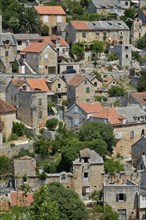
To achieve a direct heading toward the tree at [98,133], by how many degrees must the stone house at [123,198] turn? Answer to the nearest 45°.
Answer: approximately 180°

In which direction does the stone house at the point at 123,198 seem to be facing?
toward the camera

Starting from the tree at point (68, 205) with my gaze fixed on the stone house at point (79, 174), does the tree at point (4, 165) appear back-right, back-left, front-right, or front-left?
front-left

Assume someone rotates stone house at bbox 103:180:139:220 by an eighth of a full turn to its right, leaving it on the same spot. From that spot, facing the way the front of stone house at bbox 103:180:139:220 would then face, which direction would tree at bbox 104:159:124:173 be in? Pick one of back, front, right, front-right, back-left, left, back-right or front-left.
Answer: back-right

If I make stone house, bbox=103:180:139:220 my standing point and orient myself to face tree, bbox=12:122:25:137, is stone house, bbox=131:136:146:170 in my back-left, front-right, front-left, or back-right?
front-right

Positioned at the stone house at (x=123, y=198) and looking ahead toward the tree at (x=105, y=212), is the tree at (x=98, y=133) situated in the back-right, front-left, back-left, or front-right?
back-right

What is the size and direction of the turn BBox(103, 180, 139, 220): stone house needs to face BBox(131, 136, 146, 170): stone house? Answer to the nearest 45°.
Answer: approximately 180°

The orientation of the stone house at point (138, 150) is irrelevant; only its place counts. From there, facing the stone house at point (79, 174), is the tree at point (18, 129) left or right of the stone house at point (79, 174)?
right

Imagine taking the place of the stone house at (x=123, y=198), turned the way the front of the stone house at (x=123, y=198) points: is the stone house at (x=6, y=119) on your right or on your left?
on your right

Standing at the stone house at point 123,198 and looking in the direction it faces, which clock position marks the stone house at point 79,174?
the stone house at point 79,174 is roughly at 4 o'clock from the stone house at point 123,198.

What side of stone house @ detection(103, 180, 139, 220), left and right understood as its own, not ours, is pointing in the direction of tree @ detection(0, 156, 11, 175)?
right
